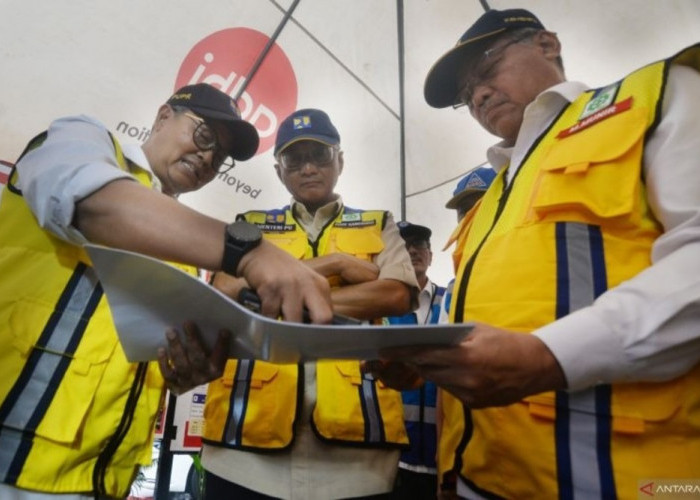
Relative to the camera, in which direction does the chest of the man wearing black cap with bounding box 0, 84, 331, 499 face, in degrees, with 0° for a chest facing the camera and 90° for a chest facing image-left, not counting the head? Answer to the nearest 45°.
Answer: approximately 315°

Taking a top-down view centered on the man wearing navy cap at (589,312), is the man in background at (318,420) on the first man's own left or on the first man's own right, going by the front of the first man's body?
on the first man's own right

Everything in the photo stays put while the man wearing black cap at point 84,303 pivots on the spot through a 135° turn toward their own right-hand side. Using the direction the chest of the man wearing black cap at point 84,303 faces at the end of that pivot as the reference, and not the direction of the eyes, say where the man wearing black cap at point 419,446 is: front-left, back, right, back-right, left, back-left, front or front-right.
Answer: back-right

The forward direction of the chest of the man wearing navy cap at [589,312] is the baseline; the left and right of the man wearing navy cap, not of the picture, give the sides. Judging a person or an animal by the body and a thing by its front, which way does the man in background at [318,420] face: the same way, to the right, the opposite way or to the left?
to the left

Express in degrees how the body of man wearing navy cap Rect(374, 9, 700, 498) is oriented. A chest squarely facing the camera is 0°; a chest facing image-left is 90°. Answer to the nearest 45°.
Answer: approximately 45°
